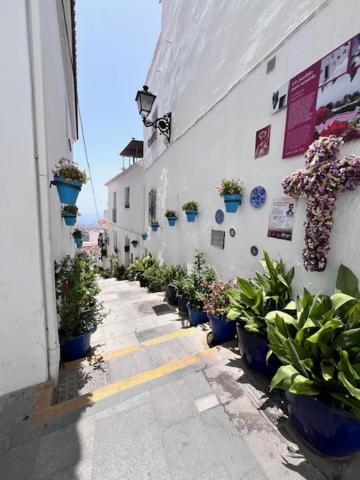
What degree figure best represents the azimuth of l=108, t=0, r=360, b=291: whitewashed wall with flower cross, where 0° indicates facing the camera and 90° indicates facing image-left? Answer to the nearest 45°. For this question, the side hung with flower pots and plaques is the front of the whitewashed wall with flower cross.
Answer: approximately 45°

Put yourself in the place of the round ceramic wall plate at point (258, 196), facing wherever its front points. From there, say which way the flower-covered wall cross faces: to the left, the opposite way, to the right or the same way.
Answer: the same way

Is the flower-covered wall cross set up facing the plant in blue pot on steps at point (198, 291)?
no

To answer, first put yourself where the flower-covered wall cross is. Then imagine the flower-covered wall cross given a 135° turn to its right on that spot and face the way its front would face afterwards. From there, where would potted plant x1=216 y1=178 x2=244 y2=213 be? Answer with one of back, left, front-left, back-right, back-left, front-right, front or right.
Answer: front-left

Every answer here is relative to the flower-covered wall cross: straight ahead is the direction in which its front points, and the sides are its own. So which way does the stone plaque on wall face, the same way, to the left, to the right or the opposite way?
the same way

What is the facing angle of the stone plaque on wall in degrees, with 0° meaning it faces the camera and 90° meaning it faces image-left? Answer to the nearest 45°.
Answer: approximately 45°

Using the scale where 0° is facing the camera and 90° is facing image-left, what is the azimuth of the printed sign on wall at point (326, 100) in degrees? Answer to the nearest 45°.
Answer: approximately 45°

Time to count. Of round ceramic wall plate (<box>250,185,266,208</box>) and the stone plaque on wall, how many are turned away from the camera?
0

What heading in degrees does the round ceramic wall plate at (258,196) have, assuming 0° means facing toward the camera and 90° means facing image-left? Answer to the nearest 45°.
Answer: approximately 45°

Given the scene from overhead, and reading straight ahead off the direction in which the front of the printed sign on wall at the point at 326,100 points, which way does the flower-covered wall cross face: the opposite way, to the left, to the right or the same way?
the same way

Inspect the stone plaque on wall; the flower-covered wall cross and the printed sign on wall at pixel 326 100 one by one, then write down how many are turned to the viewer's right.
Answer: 0

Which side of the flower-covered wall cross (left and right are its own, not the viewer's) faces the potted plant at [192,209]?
right

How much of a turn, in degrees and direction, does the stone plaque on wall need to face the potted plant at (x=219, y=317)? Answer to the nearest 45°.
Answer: approximately 45° to its left

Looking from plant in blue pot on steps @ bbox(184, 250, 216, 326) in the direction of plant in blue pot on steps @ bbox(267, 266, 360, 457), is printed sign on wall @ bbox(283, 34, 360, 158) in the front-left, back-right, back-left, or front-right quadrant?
front-left
